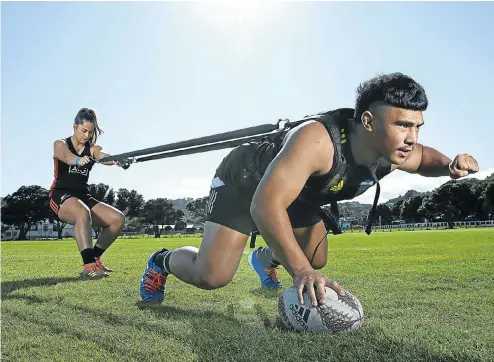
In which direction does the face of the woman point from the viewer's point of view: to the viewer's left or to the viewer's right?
to the viewer's right

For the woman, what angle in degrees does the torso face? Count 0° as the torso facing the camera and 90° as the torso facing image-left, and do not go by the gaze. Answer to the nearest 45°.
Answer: approximately 315°

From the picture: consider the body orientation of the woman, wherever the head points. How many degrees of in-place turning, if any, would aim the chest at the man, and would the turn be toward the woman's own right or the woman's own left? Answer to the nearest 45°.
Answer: approximately 45° to the woman's own right
